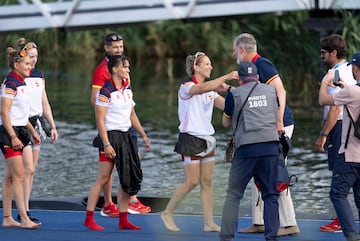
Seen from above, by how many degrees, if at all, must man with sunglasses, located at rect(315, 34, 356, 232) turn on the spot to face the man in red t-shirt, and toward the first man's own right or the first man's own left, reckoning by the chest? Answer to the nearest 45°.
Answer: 0° — they already face them

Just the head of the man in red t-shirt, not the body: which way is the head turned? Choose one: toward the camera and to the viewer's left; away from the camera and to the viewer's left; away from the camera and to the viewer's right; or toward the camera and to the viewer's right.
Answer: toward the camera and to the viewer's right

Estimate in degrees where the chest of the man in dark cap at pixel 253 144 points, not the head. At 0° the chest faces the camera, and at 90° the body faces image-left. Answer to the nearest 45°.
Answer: approximately 180°

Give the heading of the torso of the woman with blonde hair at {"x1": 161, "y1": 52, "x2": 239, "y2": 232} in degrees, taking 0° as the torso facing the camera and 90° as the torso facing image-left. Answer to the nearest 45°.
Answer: approximately 315°

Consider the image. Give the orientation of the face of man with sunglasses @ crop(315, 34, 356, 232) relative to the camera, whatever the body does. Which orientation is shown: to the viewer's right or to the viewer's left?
to the viewer's left

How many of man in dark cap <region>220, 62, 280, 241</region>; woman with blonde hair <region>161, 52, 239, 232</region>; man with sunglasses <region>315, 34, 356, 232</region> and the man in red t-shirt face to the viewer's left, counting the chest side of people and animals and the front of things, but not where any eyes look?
1

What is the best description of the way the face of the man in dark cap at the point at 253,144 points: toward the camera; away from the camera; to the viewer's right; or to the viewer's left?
away from the camera

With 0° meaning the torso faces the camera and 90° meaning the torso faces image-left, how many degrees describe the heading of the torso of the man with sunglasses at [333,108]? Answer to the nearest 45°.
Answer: approximately 90°

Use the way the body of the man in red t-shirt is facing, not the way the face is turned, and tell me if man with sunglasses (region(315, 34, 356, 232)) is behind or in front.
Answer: in front

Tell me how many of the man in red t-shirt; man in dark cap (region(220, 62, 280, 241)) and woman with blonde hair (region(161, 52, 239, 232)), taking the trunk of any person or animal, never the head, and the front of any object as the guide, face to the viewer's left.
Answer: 0

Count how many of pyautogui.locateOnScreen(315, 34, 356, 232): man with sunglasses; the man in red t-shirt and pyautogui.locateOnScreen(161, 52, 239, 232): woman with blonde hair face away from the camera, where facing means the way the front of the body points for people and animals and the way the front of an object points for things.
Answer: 0

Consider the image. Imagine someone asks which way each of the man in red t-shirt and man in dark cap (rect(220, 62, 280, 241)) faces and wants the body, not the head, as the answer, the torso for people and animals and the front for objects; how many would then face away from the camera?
1
